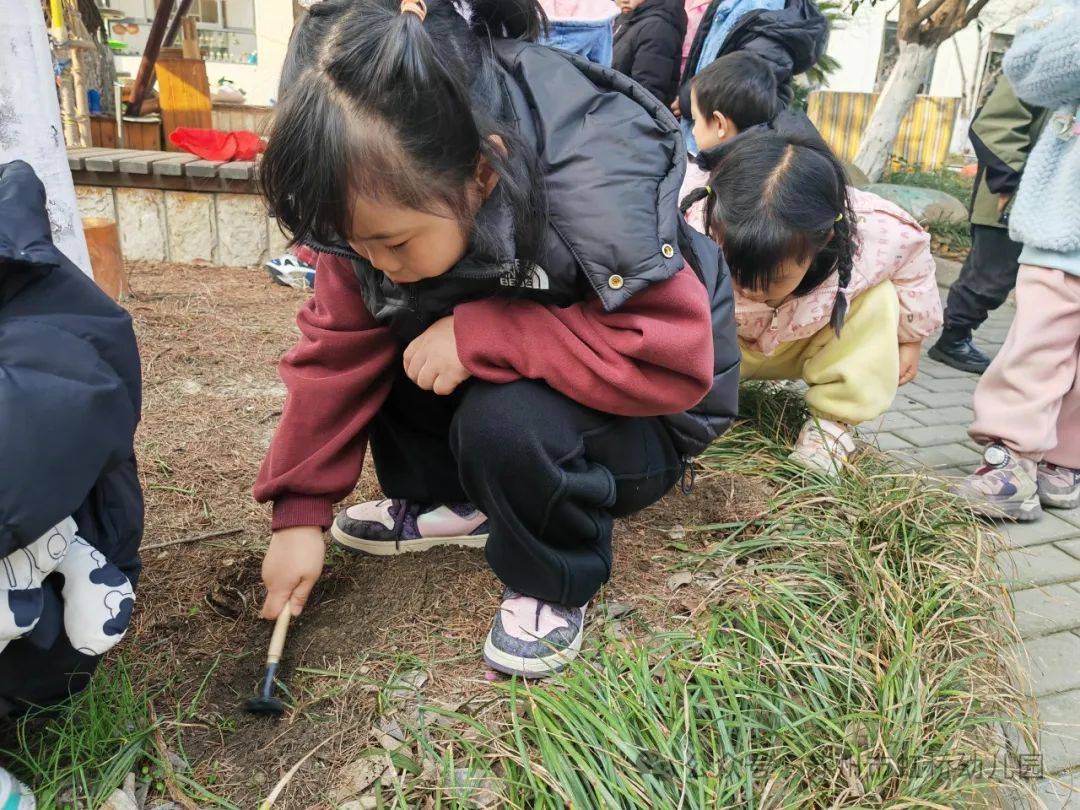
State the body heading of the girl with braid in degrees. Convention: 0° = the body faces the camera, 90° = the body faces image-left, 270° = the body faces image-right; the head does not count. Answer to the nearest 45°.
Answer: approximately 45°

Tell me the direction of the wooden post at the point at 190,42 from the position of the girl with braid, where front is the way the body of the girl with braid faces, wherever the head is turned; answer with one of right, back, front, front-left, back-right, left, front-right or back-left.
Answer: right

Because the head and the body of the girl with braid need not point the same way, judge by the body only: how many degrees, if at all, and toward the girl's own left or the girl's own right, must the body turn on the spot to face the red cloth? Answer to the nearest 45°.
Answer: approximately 90° to the girl's own right

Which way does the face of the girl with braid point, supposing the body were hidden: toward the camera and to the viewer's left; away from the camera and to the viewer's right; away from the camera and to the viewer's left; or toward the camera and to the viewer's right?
toward the camera and to the viewer's left

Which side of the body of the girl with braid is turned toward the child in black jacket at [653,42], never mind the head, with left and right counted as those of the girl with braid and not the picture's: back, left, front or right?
right

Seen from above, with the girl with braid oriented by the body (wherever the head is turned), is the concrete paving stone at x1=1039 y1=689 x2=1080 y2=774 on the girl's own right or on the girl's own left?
on the girl's own left

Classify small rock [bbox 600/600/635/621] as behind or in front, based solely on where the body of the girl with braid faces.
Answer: in front

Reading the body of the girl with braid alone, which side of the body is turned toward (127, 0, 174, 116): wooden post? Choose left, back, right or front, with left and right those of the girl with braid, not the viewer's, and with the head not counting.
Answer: right

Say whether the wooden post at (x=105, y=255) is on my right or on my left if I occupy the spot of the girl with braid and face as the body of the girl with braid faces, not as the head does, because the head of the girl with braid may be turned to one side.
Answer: on my right

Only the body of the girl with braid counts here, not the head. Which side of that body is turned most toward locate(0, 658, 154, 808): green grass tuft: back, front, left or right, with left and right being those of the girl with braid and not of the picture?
front

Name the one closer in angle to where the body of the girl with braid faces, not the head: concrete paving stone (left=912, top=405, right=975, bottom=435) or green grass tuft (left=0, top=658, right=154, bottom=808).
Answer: the green grass tuft

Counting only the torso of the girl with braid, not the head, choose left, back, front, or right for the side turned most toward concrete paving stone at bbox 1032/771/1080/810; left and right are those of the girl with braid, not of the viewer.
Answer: left

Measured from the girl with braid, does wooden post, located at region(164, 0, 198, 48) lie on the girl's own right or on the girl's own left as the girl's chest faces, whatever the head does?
on the girl's own right
